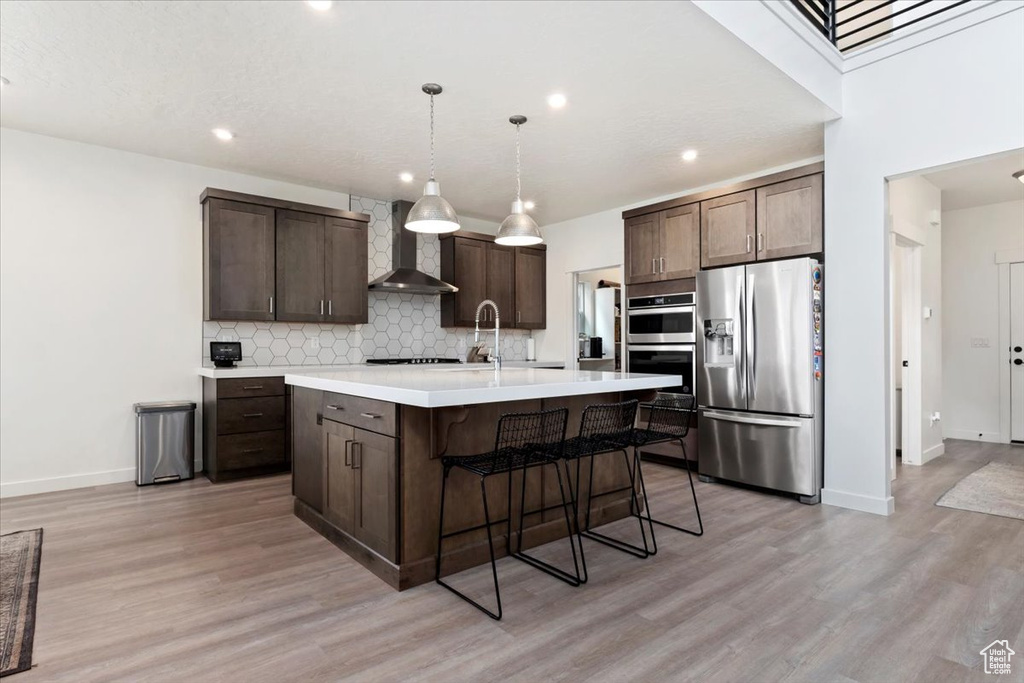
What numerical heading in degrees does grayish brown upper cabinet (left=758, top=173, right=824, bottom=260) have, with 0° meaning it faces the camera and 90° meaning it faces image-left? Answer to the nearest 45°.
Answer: approximately 45°

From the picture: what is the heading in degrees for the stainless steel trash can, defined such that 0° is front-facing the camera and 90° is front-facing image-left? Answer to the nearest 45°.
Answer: approximately 0°

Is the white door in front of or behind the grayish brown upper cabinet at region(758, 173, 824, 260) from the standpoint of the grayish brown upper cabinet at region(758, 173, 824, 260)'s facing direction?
behind

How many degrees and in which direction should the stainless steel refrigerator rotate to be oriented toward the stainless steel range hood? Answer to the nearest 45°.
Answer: approximately 45° to its right
